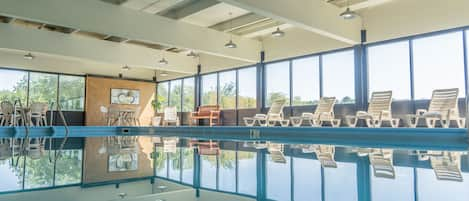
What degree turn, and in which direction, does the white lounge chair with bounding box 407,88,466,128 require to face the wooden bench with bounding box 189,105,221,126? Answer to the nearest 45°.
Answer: approximately 45° to its right

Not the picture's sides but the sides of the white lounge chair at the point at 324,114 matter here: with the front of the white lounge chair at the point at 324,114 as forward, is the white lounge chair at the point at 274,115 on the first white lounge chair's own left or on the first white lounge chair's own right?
on the first white lounge chair's own right

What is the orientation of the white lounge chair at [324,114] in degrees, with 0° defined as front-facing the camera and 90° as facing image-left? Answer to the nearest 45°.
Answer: approximately 45°

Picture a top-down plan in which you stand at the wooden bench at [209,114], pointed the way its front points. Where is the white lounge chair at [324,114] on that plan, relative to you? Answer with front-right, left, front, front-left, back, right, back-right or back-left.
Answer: left

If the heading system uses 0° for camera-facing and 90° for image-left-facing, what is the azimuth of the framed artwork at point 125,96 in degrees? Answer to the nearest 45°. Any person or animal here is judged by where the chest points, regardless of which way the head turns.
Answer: approximately 0°

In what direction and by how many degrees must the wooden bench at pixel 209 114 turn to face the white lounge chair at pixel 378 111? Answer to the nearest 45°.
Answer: approximately 90° to its left

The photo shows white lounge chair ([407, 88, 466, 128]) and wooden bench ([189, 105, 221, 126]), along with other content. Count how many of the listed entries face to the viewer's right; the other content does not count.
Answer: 0

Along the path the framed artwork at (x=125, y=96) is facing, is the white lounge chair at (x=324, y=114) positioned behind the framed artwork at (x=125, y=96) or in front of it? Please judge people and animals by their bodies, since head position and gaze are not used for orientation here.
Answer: in front

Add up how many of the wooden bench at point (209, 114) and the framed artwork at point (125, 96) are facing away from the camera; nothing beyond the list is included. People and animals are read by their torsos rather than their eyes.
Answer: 0

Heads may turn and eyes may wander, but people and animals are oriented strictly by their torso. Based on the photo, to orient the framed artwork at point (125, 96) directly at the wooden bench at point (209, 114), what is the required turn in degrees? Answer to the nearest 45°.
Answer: approximately 45° to its left
